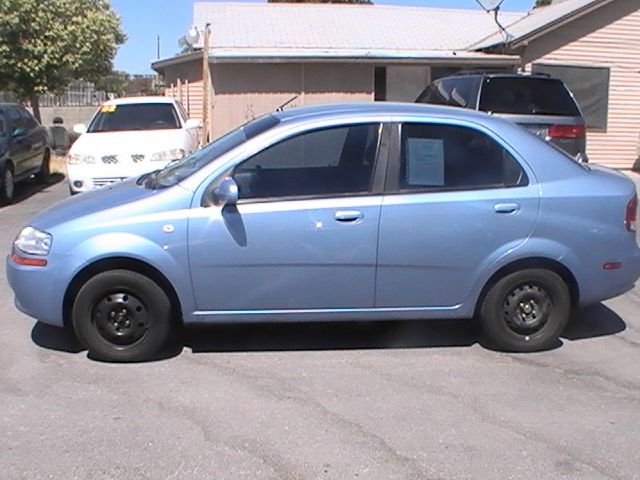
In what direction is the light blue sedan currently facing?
to the viewer's left

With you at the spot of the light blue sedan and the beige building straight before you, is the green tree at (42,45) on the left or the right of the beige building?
left

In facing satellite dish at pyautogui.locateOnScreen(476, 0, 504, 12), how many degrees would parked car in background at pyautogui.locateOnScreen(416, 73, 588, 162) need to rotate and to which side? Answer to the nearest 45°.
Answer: approximately 45° to its right

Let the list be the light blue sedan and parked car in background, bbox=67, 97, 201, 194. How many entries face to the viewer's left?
1

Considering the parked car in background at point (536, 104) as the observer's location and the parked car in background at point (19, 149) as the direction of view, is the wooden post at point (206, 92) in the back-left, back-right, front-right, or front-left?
front-right

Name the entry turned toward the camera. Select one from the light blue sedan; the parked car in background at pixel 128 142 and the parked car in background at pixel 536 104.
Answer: the parked car in background at pixel 128 142

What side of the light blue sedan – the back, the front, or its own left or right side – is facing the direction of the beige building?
right

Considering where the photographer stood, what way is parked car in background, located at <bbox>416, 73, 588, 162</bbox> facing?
facing away from the viewer and to the left of the viewer

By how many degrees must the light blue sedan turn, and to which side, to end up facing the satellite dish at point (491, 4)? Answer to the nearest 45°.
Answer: approximately 90° to its right

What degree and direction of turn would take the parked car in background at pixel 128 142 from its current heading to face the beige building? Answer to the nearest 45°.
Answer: approximately 135° to its left

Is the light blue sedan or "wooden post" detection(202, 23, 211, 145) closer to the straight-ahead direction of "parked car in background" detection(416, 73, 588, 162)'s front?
the wooden post

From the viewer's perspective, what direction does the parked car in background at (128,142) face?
toward the camera
